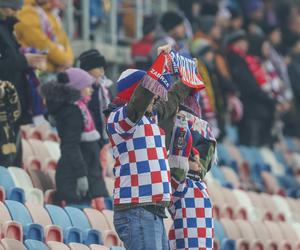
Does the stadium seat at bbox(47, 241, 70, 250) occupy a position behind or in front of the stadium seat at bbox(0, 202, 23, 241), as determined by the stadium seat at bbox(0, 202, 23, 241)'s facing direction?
in front

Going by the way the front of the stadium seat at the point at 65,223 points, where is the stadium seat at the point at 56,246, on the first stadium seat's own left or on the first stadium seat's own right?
on the first stadium seat's own right

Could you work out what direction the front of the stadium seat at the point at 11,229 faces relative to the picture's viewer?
facing the viewer and to the right of the viewer

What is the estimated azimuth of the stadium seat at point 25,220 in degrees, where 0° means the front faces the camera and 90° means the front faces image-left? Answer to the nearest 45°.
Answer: approximately 315°

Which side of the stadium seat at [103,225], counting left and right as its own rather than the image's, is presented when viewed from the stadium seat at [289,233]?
left
